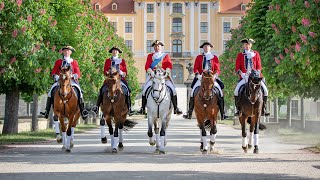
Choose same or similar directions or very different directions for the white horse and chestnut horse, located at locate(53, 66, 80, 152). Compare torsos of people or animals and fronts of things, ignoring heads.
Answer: same or similar directions

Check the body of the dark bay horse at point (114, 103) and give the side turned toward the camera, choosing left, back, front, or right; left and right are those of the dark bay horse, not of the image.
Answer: front

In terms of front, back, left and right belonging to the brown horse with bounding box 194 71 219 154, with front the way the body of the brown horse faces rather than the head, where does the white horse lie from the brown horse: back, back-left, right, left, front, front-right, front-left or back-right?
right

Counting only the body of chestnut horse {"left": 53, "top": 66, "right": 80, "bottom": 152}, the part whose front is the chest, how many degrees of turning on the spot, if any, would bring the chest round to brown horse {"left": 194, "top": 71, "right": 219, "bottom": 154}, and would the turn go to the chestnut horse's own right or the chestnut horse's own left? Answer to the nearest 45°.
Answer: approximately 90° to the chestnut horse's own left

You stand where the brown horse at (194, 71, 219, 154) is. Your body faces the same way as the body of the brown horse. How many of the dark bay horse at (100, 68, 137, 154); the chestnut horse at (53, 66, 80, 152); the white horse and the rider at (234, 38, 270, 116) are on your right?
3

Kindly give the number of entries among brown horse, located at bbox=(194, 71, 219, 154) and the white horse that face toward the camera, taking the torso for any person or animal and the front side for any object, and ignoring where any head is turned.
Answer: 2

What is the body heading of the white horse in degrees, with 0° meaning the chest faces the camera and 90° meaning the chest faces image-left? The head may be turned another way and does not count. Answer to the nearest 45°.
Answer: approximately 0°

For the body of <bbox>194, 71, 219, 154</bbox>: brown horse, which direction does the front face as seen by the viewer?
toward the camera

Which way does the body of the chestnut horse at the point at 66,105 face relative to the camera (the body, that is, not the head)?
toward the camera

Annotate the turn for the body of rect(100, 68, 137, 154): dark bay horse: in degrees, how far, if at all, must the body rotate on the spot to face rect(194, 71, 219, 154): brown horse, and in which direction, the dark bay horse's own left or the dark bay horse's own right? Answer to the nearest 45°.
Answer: approximately 90° to the dark bay horse's own left

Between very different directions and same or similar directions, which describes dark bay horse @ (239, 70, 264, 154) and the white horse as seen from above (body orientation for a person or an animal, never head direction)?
same or similar directions

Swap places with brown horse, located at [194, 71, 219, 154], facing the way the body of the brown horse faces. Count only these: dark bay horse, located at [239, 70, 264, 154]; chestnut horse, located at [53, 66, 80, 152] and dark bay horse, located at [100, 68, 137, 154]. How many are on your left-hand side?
1

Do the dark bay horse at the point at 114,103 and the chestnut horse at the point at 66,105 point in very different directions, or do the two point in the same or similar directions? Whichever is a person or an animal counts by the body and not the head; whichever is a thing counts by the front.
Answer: same or similar directions

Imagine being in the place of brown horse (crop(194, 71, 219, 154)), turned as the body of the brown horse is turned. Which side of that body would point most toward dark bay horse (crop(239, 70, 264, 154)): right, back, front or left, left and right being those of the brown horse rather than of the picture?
left

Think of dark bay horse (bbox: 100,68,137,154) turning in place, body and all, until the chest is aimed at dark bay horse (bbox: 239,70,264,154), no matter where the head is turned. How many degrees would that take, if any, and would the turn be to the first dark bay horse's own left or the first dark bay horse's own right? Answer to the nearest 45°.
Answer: approximately 90° to the first dark bay horse's own left
